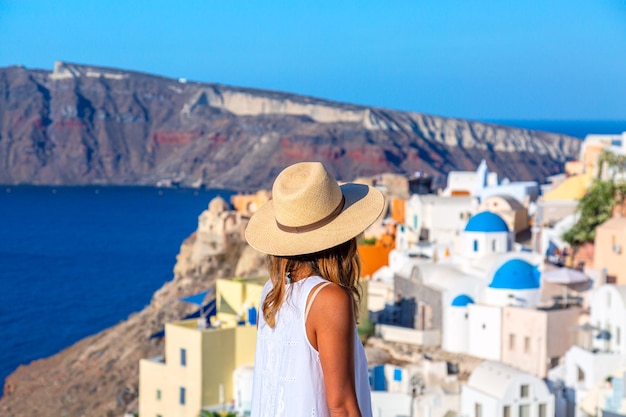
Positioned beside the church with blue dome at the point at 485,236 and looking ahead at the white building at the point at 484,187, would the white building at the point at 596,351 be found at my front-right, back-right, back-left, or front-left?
back-right

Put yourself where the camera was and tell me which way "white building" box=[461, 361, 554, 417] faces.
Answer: facing the viewer and to the right of the viewer

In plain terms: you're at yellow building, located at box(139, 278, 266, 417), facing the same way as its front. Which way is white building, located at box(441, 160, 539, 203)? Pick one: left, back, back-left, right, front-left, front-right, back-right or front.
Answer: back

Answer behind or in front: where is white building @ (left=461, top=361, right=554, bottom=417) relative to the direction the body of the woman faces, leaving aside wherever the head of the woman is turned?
in front

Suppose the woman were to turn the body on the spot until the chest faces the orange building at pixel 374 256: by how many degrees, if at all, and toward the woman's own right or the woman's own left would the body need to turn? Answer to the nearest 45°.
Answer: approximately 45° to the woman's own left

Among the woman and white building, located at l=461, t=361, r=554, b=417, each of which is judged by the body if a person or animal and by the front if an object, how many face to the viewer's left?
0

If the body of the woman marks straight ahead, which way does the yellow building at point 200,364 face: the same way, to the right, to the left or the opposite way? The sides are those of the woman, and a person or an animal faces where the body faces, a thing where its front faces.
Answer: the opposite way

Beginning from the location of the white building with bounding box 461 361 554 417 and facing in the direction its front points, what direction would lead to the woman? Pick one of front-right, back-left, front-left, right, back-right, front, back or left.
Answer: front-right

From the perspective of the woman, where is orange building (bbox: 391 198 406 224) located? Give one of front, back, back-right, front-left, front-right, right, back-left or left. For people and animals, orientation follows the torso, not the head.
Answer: front-left

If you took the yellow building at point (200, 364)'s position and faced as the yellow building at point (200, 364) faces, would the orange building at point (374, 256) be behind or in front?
behind

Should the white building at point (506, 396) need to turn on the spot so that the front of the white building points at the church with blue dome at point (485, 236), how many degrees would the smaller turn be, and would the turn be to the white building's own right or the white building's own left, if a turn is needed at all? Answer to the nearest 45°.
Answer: approximately 135° to the white building's own left

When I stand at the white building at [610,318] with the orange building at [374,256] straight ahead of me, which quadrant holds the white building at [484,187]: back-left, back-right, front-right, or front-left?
front-right

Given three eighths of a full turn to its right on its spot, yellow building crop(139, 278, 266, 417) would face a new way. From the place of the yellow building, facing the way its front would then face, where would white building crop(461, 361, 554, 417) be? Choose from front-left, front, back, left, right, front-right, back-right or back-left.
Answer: back-right

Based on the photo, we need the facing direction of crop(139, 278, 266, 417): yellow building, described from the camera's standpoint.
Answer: facing the viewer and to the left of the viewer

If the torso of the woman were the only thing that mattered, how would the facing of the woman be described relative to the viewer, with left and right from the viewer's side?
facing away from the viewer and to the right of the viewer
